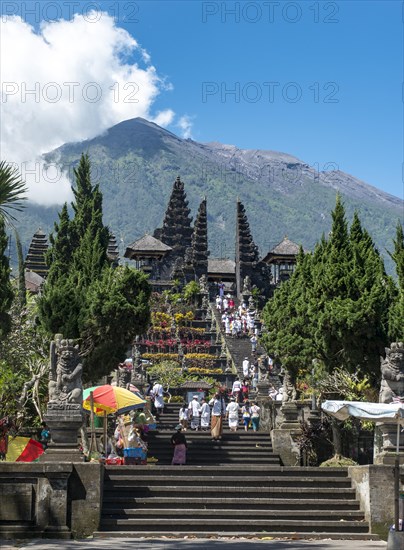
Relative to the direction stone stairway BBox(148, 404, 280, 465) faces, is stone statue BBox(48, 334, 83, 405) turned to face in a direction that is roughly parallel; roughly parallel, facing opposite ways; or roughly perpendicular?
roughly parallel

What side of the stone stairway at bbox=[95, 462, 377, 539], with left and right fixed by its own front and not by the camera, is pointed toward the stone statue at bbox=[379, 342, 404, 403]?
left

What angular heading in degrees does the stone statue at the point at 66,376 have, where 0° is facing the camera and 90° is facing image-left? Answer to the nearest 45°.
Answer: approximately 0°

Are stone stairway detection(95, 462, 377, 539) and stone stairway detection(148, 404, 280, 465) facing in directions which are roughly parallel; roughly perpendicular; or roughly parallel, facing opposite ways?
roughly parallel

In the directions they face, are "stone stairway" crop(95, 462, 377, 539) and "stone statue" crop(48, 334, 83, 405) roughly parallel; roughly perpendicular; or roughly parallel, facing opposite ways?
roughly parallel

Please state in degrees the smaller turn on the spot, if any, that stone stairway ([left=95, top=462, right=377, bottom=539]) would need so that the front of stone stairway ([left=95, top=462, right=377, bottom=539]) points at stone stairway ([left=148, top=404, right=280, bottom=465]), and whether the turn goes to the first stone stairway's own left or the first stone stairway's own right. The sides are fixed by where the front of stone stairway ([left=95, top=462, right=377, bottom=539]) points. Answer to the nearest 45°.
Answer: approximately 180°

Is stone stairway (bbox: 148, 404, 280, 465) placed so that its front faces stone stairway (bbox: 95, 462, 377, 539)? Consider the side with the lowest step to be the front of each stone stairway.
yes

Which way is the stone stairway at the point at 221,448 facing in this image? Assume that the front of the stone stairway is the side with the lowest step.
toward the camera

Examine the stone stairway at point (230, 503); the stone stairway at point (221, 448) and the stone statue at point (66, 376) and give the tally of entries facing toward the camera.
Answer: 3

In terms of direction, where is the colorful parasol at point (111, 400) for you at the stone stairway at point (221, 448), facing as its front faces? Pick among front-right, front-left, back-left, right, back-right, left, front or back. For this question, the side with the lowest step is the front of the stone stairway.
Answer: front-right
